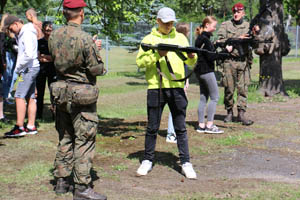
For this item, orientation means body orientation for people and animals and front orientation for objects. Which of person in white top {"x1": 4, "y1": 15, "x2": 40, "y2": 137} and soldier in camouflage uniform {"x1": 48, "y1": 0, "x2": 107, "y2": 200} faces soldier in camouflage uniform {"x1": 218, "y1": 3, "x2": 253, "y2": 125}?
soldier in camouflage uniform {"x1": 48, "y1": 0, "x2": 107, "y2": 200}

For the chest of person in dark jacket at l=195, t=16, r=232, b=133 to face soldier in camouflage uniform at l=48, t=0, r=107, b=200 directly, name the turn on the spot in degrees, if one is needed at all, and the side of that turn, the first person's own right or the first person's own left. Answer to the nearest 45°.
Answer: approximately 90° to the first person's own right

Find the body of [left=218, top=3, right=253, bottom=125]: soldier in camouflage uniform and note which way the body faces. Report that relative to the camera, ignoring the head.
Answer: toward the camera

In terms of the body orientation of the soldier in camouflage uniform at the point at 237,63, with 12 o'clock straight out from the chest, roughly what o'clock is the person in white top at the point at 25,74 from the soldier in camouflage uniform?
The person in white top is roughly at 2 o'clock from the soldier in camouflage uniform.

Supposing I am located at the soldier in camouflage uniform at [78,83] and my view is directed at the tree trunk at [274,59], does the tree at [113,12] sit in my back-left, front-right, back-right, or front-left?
front-left

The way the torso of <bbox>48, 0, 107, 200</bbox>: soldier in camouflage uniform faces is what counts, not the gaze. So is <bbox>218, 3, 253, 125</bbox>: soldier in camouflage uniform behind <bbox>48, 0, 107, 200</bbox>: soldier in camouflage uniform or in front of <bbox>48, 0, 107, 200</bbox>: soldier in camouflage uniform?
in front
